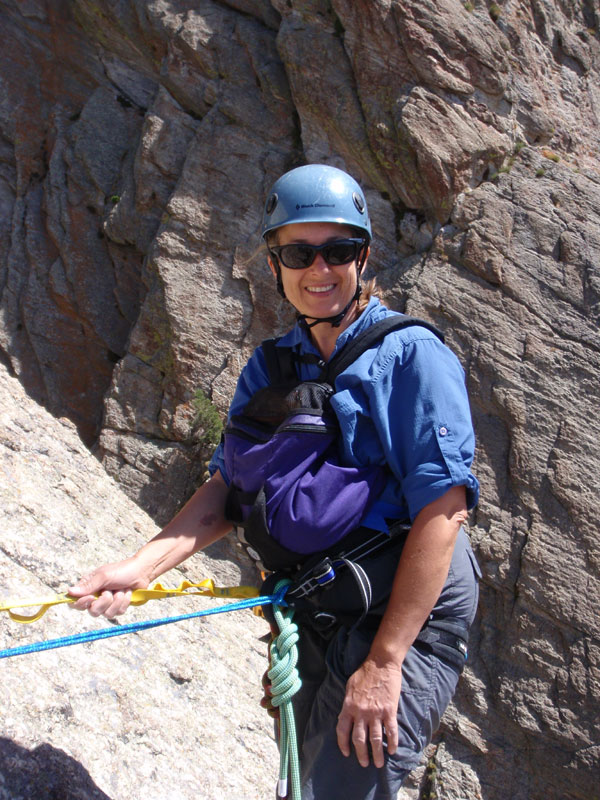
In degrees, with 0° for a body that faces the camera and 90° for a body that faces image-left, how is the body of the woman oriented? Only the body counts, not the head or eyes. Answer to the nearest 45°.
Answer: approximately 45°
